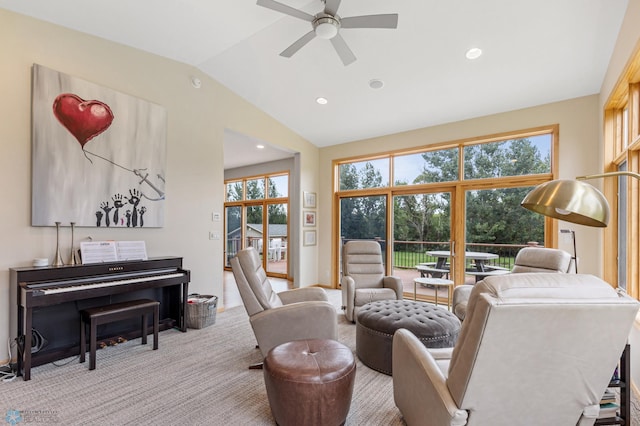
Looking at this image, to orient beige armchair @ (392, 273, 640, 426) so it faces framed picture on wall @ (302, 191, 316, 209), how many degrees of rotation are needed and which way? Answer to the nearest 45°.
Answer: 0° — it already faces it

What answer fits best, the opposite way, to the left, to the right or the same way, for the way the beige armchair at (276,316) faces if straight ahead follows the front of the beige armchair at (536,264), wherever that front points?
the opposite way

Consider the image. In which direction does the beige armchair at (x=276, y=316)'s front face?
to the viewer's right

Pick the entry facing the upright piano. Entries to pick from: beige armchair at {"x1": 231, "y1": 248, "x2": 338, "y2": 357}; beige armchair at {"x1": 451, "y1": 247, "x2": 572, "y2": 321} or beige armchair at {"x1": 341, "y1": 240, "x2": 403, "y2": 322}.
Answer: beige armchair at {"x1": 451, "y1": 247, "x2": 572, "y2": 321}

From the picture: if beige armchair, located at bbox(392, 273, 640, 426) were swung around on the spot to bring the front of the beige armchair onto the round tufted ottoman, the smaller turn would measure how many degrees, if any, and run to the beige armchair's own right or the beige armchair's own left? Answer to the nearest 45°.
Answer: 0° — it already faces it

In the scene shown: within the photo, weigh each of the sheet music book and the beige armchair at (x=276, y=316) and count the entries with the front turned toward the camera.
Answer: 1

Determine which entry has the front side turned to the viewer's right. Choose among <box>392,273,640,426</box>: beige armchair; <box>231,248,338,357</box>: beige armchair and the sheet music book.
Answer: <box>231,248,338,357</box>: beige armchair

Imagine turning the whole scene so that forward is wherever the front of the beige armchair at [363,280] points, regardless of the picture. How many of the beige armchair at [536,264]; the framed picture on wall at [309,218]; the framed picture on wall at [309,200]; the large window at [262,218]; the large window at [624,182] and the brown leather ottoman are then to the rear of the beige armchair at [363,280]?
3

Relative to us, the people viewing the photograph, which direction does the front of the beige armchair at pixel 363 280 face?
facing the viewer and to the right of the viewer

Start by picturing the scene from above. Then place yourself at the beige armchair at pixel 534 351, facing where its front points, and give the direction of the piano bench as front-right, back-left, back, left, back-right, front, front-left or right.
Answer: front-left

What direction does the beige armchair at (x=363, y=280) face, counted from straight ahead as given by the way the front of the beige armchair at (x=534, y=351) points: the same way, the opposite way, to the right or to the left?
the opposite way
